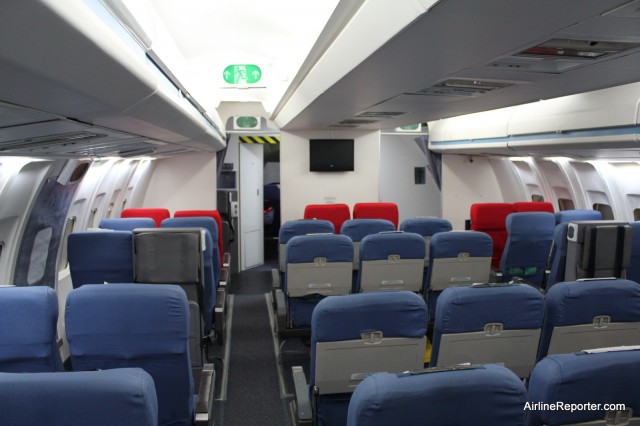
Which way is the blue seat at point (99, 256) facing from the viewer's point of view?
away from the camera

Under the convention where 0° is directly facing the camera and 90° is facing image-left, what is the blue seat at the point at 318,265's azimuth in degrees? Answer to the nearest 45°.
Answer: approximately 180°

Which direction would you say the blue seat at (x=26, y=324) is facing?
away from the camera

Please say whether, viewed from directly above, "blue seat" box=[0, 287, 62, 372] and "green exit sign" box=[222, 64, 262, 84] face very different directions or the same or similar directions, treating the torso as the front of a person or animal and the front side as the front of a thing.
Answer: very different directions

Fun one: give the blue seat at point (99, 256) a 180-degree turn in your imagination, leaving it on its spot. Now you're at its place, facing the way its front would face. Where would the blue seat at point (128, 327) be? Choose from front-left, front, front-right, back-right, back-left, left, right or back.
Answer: front

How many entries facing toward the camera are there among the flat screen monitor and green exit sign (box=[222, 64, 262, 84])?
2

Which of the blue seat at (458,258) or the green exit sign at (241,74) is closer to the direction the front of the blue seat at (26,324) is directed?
the green exit sign

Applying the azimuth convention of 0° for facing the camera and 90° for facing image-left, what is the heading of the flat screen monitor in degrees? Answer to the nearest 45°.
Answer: approximately 0°

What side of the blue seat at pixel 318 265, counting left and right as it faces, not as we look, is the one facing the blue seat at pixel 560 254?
right

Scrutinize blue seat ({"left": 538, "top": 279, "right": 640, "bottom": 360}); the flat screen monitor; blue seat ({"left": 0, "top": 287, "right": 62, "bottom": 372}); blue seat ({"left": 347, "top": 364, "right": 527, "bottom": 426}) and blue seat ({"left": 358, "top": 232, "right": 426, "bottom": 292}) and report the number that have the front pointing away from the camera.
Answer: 4

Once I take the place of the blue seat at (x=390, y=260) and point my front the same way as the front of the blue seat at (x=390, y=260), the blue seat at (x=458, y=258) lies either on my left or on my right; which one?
on my right

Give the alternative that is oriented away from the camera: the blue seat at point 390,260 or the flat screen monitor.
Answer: the blue seat

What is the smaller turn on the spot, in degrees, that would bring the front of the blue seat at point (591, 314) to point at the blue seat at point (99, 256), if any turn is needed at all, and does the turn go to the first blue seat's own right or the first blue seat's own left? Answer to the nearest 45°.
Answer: approximately 90° to the first blue seat's own left

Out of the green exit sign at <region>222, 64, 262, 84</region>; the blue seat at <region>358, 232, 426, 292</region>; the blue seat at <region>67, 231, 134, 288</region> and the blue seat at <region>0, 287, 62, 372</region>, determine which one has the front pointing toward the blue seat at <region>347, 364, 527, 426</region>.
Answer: the green exit sign

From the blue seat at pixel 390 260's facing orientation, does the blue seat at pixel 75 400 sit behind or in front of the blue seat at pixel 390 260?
behind

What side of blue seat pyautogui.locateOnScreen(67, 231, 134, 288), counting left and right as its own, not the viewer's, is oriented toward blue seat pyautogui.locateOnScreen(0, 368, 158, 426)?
back

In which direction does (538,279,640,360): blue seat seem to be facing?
away from the camera

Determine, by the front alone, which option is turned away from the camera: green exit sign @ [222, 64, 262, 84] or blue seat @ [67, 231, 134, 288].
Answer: the blue seat
